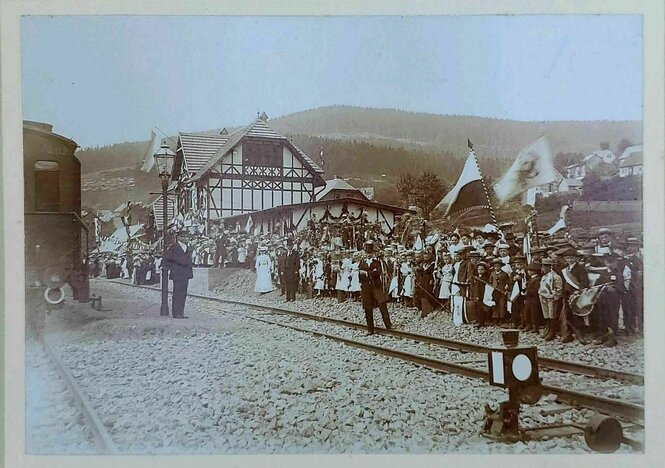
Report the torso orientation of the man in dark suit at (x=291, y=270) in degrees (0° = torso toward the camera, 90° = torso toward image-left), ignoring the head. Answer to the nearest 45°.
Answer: approximately 45°

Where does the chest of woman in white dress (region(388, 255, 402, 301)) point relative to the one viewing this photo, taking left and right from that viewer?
facing the viewer and to the left of the viewer

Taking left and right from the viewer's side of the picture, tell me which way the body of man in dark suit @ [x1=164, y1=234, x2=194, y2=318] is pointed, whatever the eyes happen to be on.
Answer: facing the viewer and to the right of the viewer

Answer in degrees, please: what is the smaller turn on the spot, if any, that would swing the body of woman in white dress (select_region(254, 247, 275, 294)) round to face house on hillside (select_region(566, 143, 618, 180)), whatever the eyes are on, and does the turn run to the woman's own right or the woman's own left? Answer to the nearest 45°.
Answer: approximately 90° to the woman's own left

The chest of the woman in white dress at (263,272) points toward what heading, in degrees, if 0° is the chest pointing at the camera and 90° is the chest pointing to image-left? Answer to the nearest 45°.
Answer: approximately 0°
